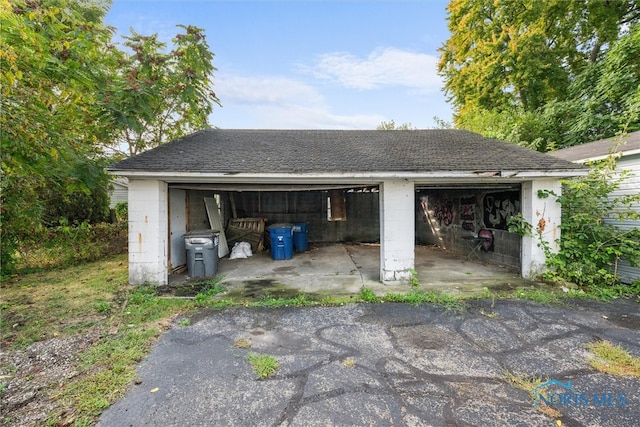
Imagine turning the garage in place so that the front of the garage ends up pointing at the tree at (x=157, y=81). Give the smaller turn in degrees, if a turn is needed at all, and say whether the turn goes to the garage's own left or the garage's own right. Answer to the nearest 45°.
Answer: approximately 90° to the garage's own right

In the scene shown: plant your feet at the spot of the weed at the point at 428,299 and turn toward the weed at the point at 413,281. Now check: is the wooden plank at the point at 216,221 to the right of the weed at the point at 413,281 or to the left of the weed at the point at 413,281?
left

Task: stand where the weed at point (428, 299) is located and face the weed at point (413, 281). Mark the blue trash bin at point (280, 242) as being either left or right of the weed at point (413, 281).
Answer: left

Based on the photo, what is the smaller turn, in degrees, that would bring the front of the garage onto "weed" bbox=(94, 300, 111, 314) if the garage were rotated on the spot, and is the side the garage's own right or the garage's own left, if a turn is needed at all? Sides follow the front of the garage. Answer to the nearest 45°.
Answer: approximately 45° to the garage's own right

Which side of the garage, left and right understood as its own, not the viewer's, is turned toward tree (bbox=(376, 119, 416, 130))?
back

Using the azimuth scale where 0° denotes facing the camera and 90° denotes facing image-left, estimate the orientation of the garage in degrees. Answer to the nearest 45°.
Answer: approximately 0°

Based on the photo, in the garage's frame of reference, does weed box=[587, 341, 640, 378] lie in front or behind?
in front

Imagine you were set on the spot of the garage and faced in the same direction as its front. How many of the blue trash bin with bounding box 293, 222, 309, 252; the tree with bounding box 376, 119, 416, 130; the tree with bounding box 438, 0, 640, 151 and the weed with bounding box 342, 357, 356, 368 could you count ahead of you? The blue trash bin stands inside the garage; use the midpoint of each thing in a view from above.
1

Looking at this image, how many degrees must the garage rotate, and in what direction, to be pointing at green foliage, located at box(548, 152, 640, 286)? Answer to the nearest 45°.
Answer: approximately 90° to its left

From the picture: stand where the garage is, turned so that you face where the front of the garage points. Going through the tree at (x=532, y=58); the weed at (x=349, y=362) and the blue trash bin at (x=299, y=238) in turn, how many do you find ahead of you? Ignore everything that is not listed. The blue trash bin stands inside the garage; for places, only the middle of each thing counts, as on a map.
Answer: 1

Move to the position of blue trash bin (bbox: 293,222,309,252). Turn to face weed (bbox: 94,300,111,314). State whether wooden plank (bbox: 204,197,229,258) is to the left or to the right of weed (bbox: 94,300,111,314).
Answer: right
